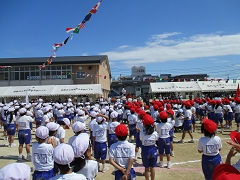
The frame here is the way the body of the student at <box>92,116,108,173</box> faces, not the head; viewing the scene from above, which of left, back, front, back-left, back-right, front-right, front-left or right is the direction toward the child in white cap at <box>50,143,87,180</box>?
back

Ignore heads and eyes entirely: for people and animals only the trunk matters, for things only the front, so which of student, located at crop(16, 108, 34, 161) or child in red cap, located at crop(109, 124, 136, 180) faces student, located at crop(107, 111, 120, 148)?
the child in red cap

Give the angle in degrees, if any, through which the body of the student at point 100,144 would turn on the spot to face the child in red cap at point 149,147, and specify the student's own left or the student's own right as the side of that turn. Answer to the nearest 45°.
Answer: approximately 135° to the student's own right

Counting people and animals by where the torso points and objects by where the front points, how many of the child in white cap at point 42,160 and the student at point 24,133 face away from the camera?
2

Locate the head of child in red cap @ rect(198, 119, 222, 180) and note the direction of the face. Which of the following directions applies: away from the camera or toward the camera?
away from the camera

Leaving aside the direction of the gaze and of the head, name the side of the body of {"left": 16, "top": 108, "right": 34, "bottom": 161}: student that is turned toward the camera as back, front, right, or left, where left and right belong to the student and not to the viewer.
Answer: back

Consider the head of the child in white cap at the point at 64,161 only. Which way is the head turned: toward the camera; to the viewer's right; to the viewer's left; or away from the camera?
away from the camera

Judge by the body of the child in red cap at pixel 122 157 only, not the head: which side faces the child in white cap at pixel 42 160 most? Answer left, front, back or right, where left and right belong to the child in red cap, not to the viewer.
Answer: left

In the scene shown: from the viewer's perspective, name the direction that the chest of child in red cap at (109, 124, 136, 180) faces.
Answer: away from the camera

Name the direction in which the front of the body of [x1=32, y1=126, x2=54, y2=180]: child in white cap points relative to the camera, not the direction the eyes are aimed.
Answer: away from the camera

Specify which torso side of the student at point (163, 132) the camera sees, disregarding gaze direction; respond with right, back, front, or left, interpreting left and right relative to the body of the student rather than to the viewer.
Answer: back

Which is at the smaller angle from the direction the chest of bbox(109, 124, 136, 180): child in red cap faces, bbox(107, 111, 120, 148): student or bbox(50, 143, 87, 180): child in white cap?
the student

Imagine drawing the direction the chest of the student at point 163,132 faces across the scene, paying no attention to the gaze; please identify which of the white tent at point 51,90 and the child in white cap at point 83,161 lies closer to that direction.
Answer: the white tent
